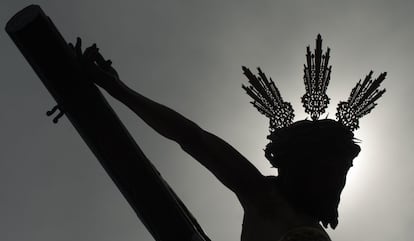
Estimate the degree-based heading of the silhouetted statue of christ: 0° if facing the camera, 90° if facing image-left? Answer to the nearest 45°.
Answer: approximately 315°
